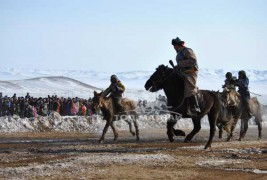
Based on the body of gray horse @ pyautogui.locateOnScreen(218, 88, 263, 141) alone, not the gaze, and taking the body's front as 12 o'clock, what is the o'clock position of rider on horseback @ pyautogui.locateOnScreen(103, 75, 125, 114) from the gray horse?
The rider on horseback is roughly at 1 o'clock from the gray horse.

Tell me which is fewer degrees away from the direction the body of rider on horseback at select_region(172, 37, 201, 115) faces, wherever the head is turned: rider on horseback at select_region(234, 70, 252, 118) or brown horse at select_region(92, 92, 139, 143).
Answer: the brown horse

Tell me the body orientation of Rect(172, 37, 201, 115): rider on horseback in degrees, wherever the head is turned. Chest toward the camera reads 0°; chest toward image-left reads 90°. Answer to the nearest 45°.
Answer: approximately 90°

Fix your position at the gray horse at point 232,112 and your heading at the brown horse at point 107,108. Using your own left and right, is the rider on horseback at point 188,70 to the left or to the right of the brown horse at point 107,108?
left

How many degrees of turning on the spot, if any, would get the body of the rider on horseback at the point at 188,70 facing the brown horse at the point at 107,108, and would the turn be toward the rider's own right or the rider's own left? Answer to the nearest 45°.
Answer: approximately 45° to the rider's own right

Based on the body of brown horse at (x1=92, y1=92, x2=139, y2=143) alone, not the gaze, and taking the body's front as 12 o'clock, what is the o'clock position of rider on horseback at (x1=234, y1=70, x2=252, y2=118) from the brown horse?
The rider on horseback is roughly at 7 o'clock from the brown horse.

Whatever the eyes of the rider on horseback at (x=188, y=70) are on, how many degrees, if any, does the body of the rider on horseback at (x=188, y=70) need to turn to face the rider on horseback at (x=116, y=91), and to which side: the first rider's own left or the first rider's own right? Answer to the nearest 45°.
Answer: approximately 45° to the first rider's own right

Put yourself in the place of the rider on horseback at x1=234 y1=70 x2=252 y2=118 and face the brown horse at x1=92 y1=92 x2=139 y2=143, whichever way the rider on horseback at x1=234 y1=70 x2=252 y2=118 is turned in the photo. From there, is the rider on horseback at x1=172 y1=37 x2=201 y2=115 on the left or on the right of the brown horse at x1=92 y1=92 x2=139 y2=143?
left

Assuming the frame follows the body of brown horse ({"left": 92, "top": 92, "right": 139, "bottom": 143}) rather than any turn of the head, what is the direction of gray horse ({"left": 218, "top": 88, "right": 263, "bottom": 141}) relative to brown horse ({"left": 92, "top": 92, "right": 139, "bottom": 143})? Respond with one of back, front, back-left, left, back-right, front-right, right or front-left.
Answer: back-left

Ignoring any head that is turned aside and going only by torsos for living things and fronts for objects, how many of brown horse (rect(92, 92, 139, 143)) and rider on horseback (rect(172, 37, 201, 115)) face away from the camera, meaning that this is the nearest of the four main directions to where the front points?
0

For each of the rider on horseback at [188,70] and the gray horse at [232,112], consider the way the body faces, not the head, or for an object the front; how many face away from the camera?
0
